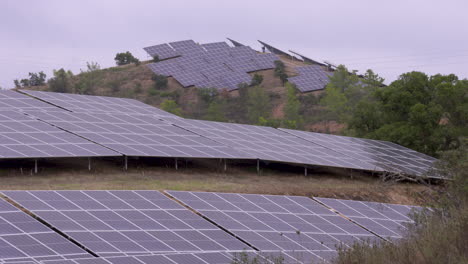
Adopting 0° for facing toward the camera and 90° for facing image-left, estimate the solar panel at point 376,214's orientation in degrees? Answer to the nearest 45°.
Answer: approximately 315°

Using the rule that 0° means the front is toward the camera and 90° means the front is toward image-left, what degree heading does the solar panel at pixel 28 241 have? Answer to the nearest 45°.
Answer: approximately 315°

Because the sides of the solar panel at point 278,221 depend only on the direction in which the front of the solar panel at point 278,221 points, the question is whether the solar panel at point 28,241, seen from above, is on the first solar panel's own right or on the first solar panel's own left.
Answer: on the first solar panel's own right

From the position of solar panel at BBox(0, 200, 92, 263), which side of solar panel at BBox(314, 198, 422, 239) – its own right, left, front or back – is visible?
right

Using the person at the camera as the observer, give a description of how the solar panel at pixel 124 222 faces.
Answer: facing the viewer and to the right of the viewer
